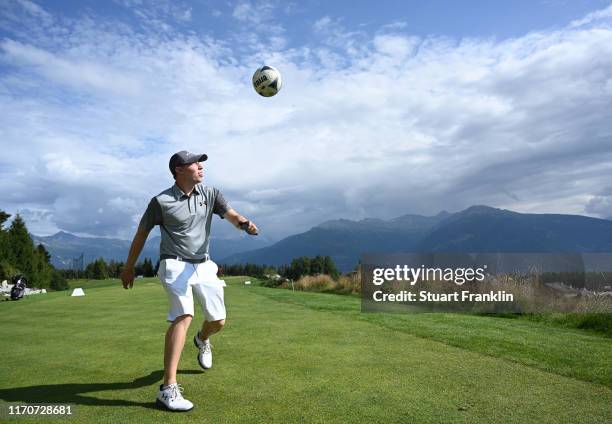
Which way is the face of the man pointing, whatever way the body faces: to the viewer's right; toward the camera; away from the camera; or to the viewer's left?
to the viewer's right

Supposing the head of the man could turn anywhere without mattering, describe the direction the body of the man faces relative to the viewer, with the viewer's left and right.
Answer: facing the viewer and to the right of the viewer

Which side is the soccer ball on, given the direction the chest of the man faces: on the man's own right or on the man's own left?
on the man's own left

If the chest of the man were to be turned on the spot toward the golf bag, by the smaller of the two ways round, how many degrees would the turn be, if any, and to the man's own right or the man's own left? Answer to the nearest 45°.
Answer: approximately 135° to the man's own left
